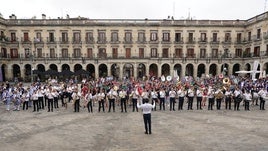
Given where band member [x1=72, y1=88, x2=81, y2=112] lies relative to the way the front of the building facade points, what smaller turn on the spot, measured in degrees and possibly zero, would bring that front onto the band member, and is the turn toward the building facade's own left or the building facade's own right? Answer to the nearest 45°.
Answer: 0° — it already faces them

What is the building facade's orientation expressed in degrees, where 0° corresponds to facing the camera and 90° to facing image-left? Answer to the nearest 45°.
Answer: approximately 0°
